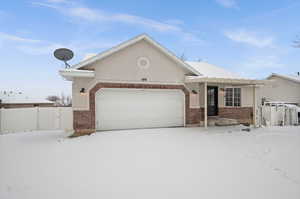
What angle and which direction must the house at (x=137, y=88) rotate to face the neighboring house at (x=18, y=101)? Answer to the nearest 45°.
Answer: approximately 135° to its right

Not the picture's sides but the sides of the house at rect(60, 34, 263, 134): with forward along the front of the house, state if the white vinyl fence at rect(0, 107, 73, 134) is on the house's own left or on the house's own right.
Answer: on the house's own right

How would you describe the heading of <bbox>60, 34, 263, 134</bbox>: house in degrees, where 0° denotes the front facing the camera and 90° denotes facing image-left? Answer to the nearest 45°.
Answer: approximately 0°

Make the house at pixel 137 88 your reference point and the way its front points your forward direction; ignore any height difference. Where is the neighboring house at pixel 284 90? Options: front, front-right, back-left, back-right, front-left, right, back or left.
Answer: back-left

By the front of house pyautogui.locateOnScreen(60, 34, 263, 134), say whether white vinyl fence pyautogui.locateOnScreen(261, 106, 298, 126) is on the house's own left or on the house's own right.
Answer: on the house's own left
